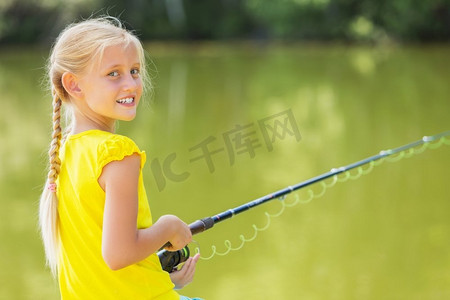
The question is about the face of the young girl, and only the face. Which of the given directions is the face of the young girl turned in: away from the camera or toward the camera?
toward the camera

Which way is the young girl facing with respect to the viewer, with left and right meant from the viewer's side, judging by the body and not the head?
facing away from the viewer and to the right of the viewer
